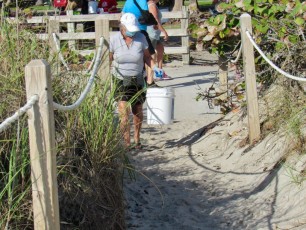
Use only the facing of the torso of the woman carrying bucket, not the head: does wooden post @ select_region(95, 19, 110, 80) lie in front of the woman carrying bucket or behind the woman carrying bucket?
in front
